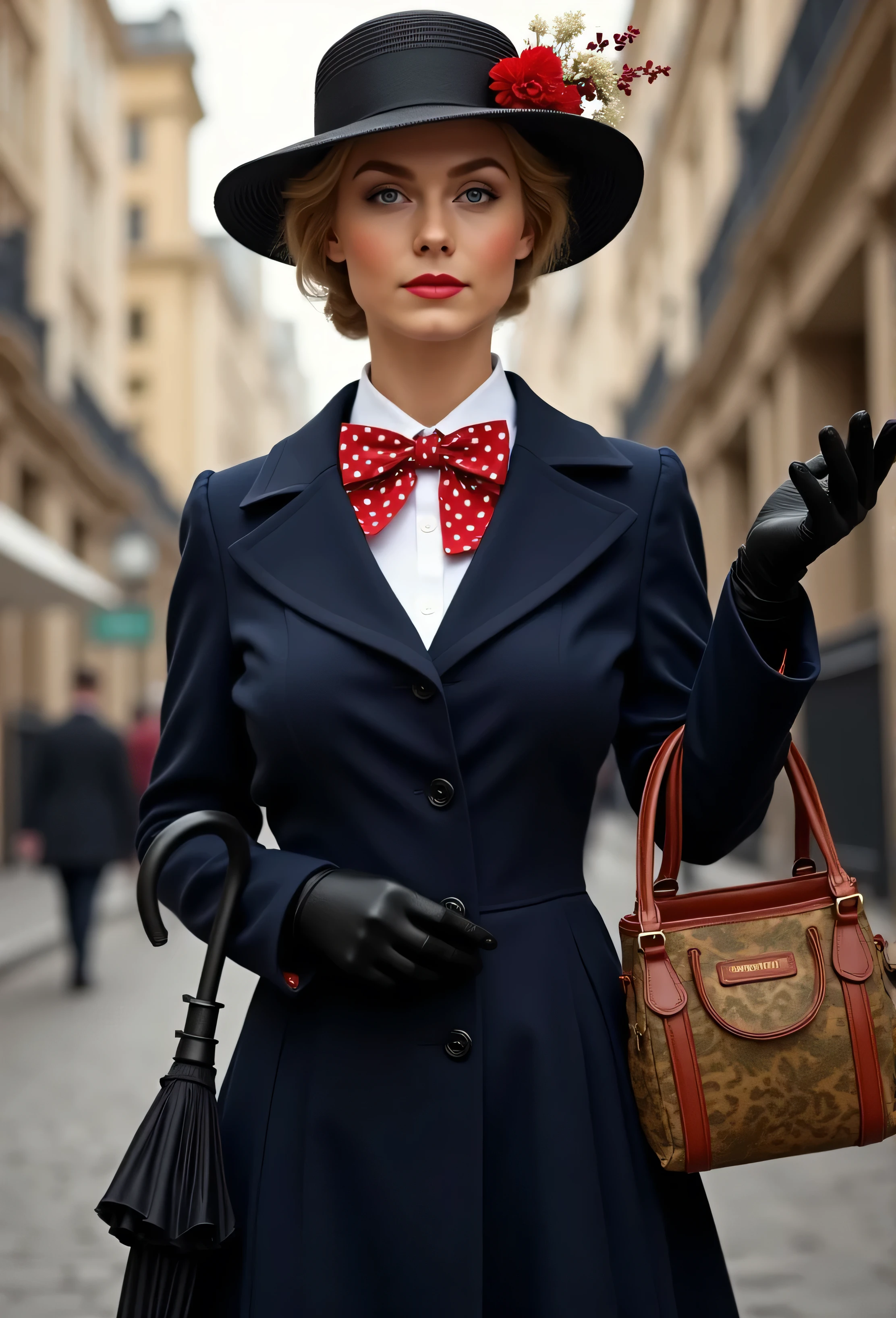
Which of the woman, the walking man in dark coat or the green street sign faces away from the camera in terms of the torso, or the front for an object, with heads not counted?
the walking man in dark coat

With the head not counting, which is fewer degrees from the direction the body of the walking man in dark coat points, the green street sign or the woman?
the green street sign

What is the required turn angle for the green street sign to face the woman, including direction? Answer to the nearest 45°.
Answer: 0° — it already faces them

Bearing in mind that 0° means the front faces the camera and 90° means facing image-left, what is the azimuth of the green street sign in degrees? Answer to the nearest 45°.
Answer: approximately 0°

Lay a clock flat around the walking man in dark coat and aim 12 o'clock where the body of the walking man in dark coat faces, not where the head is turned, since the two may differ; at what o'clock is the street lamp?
The street lamp is roughly at 12 o'clock from the walking man in dark coat.

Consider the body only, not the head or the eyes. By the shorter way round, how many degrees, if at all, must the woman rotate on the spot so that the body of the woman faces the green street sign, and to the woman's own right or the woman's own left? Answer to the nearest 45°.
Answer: approximately 180°

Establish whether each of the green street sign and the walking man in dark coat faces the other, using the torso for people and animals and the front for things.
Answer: yes
